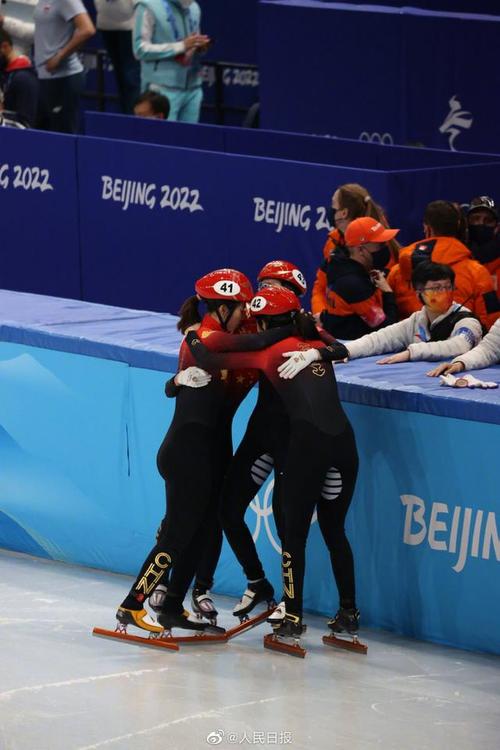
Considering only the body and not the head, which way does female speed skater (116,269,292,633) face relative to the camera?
to the viewer's right

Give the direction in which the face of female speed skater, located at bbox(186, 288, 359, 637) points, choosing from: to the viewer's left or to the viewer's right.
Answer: to the viewer's left

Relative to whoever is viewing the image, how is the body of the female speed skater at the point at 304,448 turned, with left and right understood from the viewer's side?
facing away from the viewer and to the left of the viewer

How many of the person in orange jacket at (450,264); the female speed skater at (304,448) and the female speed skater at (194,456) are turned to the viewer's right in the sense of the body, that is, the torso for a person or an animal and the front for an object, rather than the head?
1
